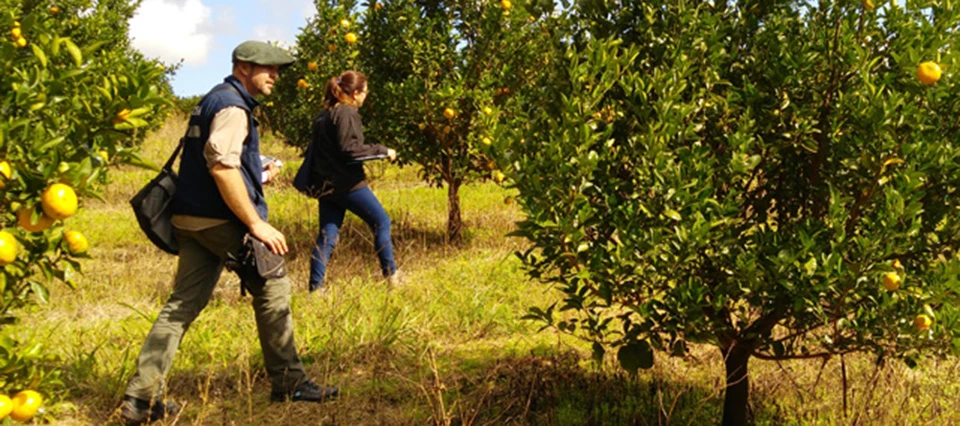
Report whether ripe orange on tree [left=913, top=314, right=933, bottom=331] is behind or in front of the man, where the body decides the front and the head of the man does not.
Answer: in front

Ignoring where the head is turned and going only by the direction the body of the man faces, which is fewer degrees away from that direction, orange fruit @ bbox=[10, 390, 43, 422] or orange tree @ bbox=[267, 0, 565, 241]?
the orange tree

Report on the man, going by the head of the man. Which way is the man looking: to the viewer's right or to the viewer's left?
to the viewer's right

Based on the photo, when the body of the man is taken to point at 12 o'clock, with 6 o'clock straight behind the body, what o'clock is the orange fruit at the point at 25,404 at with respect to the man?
The orange fruit is roughly at 4 o'clock from the man.

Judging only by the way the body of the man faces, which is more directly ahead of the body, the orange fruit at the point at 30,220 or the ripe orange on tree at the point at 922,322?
the ripe orange on tree

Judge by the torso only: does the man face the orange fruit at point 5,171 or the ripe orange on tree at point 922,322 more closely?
the ripe orange on tree

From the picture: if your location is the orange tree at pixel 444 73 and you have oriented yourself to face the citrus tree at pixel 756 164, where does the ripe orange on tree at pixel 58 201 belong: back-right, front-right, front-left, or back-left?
front-right

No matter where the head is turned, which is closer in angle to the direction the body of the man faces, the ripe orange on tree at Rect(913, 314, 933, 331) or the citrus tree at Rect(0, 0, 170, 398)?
the ripe orange on tree

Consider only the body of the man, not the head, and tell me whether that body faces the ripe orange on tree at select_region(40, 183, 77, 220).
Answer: no

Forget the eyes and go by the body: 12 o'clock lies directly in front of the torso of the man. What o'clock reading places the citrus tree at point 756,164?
The citrus tree is roughly at 1 o'clock from the man.

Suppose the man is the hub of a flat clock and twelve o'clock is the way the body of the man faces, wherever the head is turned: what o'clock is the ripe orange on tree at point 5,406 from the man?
The ripe orange on tree is roughly at 4 o'clock from the man.

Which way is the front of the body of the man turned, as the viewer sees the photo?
to the viewer's right

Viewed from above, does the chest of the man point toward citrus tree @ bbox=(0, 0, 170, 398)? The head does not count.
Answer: no
